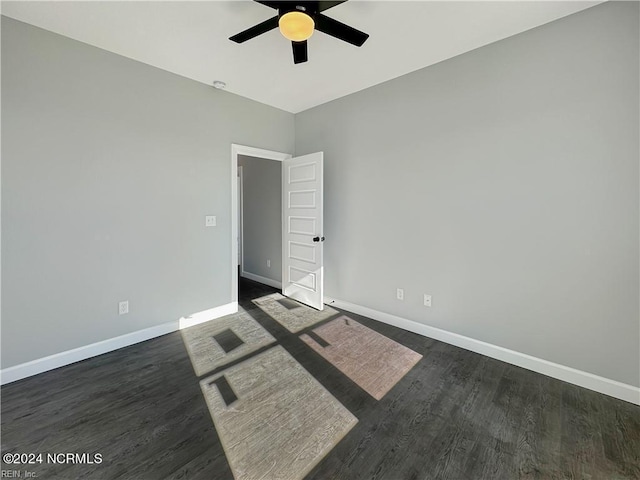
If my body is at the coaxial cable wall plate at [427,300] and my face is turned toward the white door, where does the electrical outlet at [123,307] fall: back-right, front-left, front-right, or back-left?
front-left

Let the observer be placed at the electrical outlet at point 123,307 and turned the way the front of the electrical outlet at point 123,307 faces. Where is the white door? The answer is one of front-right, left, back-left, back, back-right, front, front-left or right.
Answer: front-left

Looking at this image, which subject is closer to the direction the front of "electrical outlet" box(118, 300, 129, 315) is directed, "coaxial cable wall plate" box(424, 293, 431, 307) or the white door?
the coaxial cable wall plate

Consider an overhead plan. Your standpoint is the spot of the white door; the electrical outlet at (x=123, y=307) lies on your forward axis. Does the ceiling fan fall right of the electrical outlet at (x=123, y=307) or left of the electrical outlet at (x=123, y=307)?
left

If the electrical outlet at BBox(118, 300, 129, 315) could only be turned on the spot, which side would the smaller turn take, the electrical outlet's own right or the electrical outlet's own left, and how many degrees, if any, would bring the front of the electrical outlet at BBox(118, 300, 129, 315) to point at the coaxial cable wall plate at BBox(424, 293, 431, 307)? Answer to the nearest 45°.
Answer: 0° — it already faces it

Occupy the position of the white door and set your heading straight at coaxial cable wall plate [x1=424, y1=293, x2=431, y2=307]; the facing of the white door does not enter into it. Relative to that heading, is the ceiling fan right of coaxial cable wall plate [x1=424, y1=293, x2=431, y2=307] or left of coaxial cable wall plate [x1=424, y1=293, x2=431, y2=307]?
right

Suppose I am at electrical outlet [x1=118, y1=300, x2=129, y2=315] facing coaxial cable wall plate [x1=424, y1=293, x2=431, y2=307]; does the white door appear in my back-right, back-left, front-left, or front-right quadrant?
front-left

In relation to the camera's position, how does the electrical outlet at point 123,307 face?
facing the viewer and to the right of the viewer

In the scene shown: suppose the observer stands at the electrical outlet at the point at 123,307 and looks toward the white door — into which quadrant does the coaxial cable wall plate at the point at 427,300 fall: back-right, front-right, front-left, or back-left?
front-right
